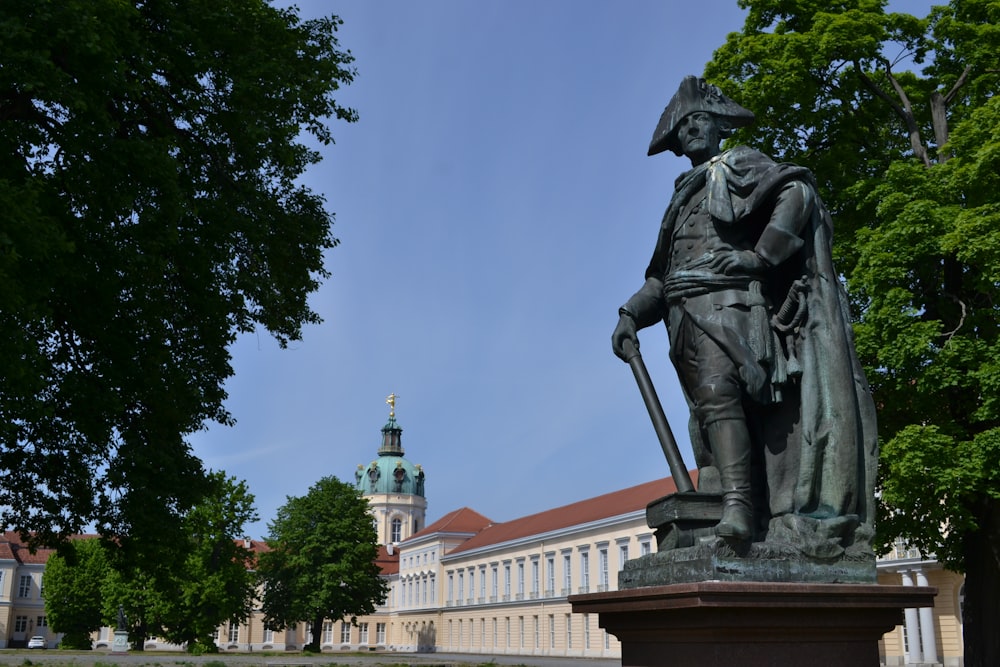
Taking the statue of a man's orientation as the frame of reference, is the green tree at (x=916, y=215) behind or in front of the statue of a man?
behind

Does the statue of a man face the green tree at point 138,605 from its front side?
no

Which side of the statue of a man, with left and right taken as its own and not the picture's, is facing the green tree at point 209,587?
right

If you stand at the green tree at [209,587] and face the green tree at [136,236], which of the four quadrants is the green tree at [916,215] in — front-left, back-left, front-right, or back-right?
front-left

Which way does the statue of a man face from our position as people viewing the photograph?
facing the viewer and to the left of the viewer

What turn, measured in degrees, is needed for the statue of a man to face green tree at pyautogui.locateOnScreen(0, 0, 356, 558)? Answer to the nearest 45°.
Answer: approximately 90° to its right
